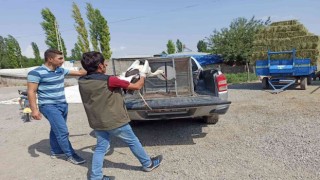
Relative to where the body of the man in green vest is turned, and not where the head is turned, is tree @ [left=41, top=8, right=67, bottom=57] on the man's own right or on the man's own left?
on the man's own left

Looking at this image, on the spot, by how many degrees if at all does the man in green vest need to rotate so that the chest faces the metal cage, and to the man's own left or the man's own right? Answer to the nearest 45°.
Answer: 0° — they already face it

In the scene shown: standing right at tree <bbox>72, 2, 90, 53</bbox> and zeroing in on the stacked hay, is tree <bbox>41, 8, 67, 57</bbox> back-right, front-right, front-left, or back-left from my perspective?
back-right

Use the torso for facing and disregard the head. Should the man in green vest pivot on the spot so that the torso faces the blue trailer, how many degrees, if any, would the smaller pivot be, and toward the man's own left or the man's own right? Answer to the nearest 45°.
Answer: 0° — they already face it

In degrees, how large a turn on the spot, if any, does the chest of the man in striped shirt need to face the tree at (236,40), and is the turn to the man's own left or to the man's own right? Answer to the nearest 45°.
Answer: approximately 90° to the man's own left

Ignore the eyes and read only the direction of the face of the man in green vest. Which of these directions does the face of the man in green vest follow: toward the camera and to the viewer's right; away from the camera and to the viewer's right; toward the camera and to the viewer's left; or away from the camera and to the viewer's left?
away from the camera and to the viewer's right

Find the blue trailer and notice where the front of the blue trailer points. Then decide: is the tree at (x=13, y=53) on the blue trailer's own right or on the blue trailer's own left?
on the blue trailer's own right

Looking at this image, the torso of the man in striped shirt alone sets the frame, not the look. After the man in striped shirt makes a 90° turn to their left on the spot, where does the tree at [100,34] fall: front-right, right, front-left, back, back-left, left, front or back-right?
front-left

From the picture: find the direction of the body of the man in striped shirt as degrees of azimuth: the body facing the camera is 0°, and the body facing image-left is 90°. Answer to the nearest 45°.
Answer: approximately 315°

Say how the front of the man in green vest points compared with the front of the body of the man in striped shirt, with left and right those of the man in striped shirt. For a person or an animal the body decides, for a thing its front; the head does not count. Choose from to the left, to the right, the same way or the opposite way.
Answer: to the left

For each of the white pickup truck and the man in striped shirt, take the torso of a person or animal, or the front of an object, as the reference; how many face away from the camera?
1

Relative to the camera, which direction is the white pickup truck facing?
away from the camera

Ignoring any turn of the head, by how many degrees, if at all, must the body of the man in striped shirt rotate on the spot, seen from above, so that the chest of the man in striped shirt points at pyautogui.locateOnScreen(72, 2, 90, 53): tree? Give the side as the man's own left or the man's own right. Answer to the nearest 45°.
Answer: approximately 135° to the man's own left
